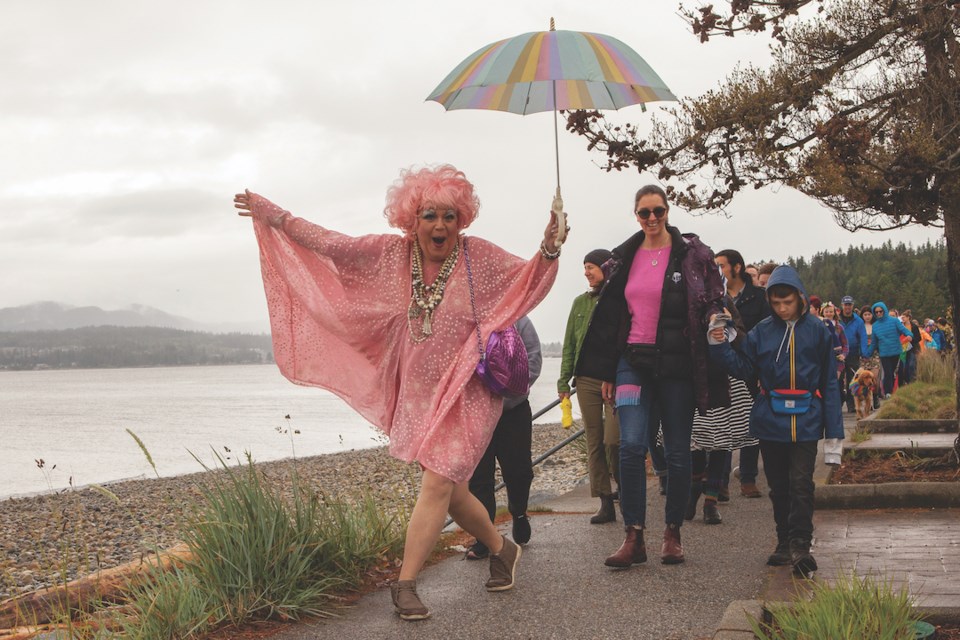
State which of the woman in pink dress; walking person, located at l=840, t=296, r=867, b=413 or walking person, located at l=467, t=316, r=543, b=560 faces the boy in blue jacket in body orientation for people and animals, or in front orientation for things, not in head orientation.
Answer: walking person, located at l=840, t=296, r=867, b=413

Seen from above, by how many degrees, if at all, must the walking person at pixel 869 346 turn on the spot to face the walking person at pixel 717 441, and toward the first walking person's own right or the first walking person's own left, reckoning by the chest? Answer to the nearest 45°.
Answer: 0° — they already face them

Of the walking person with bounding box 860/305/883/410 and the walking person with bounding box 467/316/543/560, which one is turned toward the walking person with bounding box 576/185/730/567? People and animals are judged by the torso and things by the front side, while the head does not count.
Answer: the walking person with bounding box 860/305/883/410

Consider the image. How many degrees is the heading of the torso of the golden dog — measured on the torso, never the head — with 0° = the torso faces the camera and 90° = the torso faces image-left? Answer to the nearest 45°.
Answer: approximately 0°

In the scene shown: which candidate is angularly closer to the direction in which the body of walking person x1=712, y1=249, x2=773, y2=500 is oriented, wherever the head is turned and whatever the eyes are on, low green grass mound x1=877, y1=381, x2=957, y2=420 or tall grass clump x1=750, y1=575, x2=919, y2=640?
the tall grass clump

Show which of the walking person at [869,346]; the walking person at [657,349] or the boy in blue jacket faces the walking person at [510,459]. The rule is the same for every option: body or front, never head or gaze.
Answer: the walking person at [869,346]

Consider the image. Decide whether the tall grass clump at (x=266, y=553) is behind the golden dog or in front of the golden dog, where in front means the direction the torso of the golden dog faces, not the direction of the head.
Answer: in front

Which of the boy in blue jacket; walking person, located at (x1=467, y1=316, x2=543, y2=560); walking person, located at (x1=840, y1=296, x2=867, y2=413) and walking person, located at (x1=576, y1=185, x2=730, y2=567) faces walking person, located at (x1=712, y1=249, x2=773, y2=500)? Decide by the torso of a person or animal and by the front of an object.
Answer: walking person, located at (x1=840, y1=296, x2=867, y2=413)

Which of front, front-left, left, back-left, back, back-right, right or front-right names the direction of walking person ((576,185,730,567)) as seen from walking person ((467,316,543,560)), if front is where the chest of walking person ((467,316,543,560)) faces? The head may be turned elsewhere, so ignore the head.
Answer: left

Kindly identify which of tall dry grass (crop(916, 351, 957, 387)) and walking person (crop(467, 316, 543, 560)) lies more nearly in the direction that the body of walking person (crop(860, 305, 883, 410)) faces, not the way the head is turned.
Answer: the walking person
